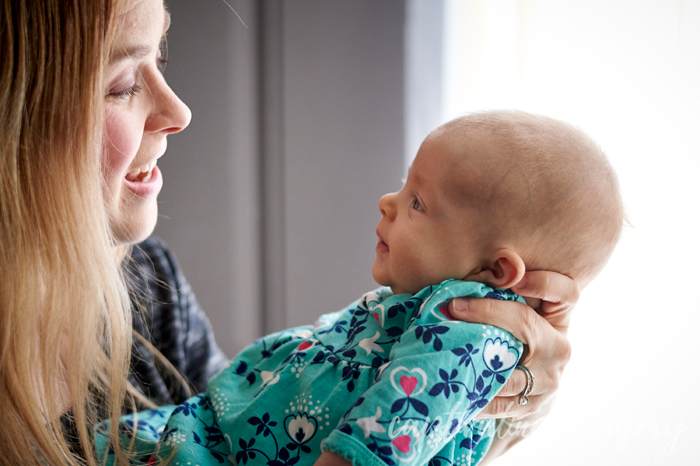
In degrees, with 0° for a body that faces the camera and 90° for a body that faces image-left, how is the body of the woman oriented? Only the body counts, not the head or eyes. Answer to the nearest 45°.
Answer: approximately 270°

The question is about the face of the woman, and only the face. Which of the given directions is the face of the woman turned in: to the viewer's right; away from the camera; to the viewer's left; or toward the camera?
to the viewer's right

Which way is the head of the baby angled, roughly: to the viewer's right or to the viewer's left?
to the viewer's left
